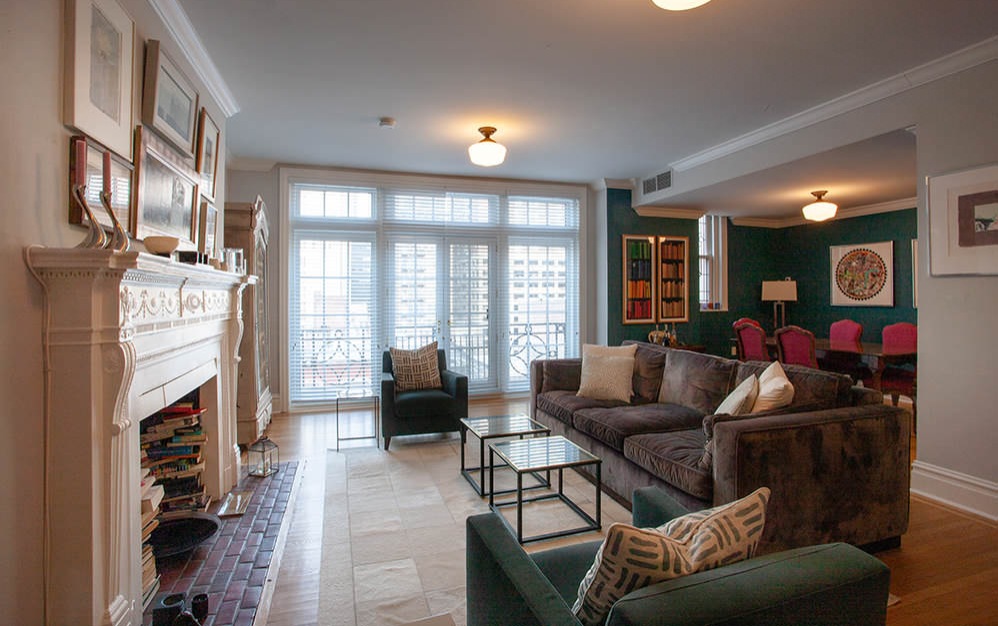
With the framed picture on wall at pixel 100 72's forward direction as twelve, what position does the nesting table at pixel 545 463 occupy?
The nesting table is roughly at 11 o'clock from the framed picture on wall.

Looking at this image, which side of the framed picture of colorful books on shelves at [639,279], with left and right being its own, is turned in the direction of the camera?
front

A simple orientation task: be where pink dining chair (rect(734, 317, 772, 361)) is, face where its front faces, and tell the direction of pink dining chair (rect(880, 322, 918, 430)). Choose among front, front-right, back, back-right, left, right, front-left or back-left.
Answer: right

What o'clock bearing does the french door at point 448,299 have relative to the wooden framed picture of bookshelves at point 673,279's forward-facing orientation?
The french door is roughly at 2 o'clock from the wooden framed picture of bookshelves.

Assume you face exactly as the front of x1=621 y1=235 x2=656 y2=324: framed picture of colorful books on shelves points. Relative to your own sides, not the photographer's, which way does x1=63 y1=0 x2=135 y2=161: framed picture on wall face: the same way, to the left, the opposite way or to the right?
to the left

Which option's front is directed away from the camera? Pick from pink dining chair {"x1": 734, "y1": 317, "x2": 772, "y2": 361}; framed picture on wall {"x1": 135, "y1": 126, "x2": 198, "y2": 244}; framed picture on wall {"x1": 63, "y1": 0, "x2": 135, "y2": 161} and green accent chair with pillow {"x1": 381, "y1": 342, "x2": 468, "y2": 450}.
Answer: the pink dining chair

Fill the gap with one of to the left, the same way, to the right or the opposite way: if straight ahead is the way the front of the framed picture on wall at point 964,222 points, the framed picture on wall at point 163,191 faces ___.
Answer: the opposite way

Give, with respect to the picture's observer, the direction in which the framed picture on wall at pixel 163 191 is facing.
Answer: facing the viewer and to the right of the viewer

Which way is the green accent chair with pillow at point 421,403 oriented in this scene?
toward the camera

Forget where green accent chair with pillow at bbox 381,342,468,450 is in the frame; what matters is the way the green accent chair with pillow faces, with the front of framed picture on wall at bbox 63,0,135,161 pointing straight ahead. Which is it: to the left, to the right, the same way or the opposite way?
to the right

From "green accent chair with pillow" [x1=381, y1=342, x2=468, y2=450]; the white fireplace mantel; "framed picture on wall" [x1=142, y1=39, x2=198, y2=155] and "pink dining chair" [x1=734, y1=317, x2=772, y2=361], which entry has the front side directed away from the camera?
the pink dining chair

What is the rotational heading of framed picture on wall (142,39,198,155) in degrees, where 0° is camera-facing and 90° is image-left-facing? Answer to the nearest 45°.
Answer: approximately 315°

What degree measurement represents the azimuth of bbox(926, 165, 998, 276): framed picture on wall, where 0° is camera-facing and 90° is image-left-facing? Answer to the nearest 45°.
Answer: approximately 45°

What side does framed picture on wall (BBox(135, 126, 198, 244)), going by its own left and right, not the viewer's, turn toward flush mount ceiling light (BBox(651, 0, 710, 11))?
front
